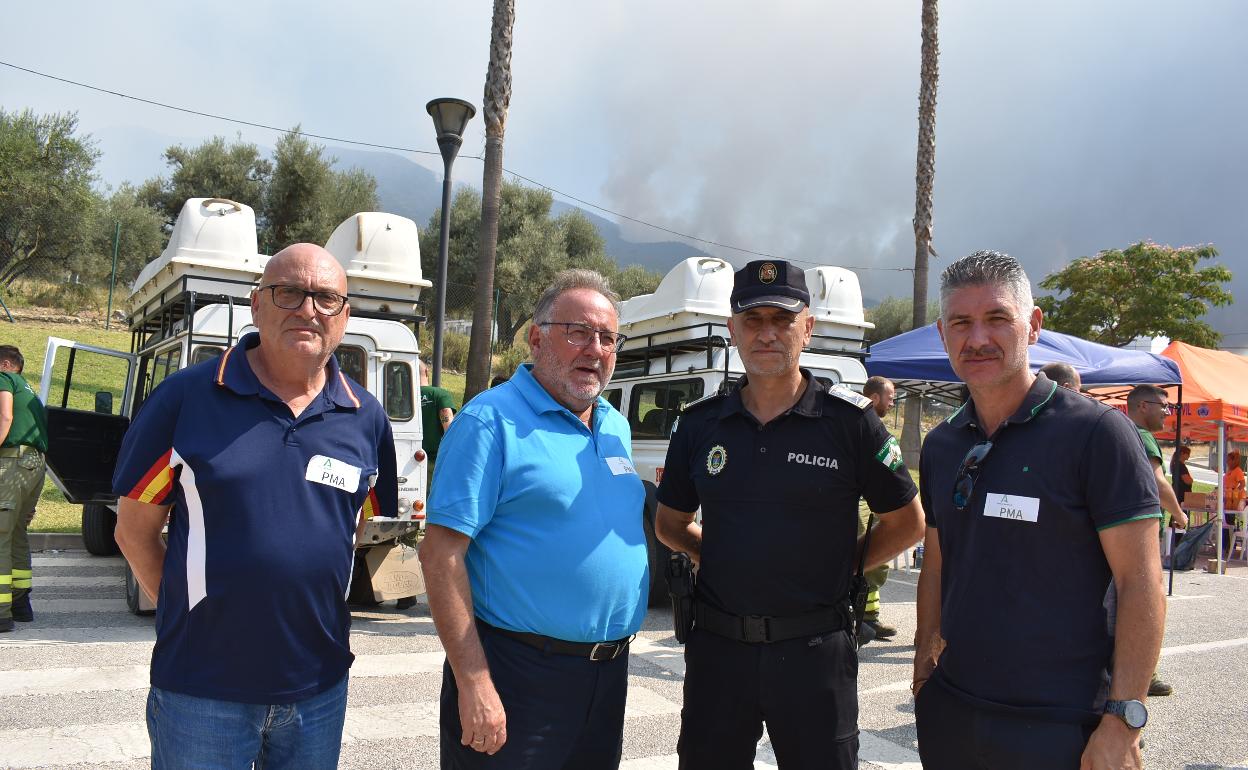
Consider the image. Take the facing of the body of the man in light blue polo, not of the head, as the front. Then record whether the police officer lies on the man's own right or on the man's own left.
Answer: on the man's own left

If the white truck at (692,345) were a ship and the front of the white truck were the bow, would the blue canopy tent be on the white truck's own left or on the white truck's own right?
on the white truck's own right

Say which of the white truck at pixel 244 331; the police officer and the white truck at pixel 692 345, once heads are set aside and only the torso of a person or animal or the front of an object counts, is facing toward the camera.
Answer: the police officer

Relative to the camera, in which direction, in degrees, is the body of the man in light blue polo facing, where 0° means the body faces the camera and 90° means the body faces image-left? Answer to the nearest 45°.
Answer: approximately 315°

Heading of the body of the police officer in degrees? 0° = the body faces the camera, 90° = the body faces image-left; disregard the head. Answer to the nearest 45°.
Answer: approximately 0°

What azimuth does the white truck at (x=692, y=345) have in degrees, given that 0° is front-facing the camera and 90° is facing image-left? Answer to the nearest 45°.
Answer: approximately 135°

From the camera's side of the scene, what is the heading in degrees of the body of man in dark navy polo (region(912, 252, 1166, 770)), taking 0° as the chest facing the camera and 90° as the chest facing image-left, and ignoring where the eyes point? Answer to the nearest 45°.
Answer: approximately 45°

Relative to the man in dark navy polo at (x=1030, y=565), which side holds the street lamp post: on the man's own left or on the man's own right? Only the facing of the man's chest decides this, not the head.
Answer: on the man's own right
